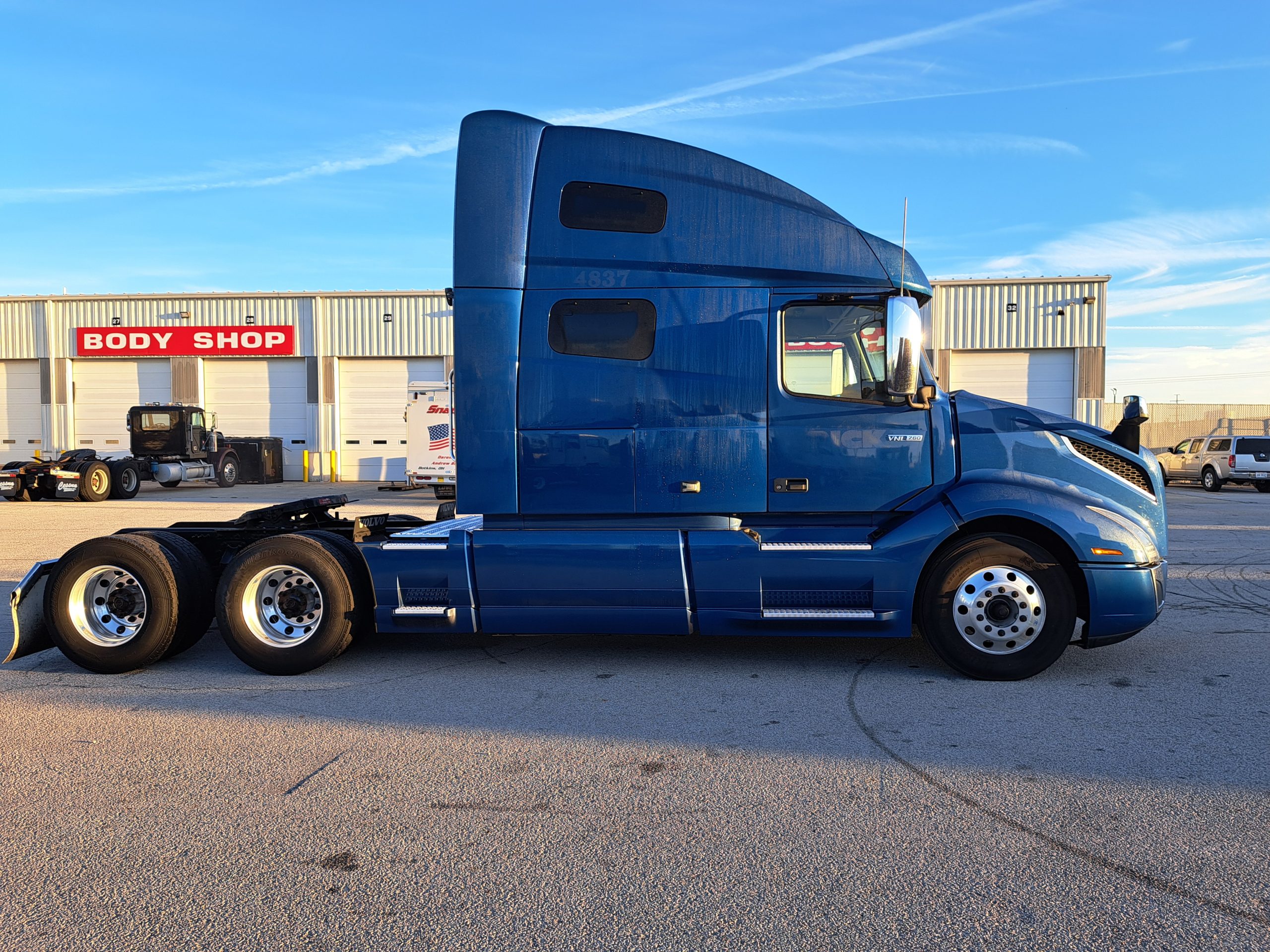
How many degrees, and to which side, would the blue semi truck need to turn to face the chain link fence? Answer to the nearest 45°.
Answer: approximately 45° to its left

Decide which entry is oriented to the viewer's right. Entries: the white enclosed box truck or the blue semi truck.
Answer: the blue semi truck

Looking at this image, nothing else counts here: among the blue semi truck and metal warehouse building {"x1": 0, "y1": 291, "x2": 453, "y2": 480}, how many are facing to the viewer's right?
1

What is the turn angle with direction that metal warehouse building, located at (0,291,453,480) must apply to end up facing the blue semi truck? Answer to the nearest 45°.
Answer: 0° — it already faces it

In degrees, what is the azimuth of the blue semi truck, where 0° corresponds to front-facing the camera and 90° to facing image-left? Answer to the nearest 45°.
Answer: approximately 270°

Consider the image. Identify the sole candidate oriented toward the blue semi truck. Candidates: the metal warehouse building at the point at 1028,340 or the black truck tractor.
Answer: the metal warehouse building
